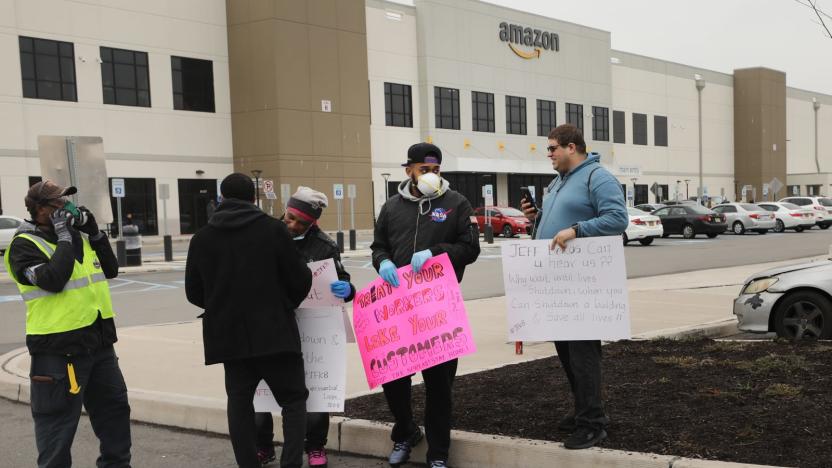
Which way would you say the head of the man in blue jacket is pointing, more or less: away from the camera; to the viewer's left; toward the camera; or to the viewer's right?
to the viewer's left

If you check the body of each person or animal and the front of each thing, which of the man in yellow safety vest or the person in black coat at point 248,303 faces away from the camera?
the person in black coat

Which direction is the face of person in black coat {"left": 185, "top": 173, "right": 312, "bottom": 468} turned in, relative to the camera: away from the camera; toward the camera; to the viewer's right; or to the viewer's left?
away from the camera

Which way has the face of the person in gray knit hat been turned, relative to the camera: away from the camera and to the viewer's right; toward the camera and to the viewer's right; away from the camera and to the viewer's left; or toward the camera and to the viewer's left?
toward the camera and to the viewer's left

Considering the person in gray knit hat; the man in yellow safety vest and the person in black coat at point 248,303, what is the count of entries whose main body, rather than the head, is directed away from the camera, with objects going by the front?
1

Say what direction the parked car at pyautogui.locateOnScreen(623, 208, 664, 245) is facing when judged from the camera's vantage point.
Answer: facing away from the viewer and to the left of the viewer

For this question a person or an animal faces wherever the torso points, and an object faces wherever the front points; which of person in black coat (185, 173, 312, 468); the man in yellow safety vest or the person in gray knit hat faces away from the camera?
the person in black coat

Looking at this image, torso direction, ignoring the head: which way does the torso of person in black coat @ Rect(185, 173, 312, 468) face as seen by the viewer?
away from the camera

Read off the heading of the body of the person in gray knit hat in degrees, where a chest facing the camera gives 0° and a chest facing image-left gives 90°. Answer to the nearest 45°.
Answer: approximately 45°

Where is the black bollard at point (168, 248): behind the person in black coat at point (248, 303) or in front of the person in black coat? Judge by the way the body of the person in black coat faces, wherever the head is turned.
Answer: in front
